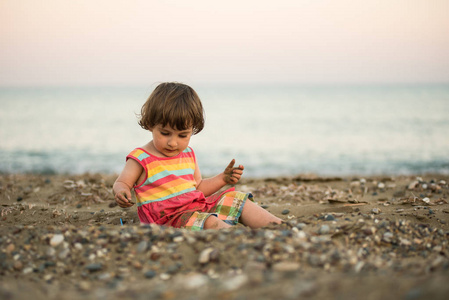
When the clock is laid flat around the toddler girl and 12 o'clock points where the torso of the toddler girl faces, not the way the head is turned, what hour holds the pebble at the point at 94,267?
The pebble is roughly at 2 o'clock from the toddler girl.

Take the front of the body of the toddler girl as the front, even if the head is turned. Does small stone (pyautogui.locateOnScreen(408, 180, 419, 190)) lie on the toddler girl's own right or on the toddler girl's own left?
on the toddler girl's own left

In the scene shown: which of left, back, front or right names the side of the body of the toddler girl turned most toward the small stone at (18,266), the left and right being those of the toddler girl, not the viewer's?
right

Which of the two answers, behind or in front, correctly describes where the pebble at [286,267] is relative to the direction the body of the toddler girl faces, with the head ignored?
in front

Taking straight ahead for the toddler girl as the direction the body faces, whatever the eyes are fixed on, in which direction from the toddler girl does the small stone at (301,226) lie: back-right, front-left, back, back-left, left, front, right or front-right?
front

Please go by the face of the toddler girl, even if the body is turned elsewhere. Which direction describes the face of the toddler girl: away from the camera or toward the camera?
toward the camera

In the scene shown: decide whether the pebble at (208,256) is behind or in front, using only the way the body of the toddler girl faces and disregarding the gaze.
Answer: in front

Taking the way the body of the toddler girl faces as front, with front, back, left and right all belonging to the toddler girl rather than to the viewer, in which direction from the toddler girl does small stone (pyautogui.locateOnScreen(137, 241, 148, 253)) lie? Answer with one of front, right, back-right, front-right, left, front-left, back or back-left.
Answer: front-right

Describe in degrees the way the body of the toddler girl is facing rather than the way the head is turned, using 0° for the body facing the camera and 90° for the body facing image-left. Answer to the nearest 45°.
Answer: approximately 315°

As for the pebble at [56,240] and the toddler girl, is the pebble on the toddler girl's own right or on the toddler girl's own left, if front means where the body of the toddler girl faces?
on the toddler girl's own right

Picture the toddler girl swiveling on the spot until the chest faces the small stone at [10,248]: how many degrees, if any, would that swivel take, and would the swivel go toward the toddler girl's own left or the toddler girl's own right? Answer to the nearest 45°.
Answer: approximately 90° to the toddler girl's own right

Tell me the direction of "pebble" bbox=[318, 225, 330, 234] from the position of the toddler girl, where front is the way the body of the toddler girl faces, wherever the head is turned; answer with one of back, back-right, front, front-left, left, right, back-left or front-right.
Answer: front
